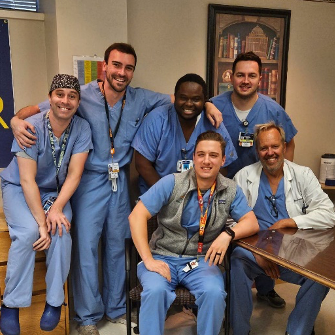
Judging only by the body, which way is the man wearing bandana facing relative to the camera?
toward the camera

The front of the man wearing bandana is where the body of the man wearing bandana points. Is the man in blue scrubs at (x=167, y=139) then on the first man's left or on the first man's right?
on the first man's left

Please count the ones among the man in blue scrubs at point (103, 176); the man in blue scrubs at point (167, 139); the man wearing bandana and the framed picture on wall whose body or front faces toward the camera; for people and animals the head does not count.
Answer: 4

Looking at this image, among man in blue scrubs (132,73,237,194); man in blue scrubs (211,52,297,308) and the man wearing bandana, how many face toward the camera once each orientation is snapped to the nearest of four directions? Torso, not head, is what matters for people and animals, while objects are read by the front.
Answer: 3

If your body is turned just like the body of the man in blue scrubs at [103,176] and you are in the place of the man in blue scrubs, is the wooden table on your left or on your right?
on your left

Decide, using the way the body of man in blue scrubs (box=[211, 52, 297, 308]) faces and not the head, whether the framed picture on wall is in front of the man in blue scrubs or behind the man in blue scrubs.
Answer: behind

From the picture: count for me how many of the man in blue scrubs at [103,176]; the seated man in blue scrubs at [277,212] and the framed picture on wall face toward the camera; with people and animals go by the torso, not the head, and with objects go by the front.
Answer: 3

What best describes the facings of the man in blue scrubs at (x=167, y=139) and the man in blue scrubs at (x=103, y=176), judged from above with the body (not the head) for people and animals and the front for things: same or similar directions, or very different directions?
same or similar directions

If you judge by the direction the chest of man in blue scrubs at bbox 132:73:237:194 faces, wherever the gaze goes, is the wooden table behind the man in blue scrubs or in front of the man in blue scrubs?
in front

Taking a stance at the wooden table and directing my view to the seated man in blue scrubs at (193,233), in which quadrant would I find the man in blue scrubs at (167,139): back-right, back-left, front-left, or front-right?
front-right

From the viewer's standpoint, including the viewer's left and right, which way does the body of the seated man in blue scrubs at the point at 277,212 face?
facing the viewer

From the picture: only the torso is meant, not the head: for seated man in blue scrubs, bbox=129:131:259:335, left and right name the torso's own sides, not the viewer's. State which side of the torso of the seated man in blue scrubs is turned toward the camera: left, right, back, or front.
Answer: front

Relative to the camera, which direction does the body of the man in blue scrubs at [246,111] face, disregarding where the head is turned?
toward the camera
